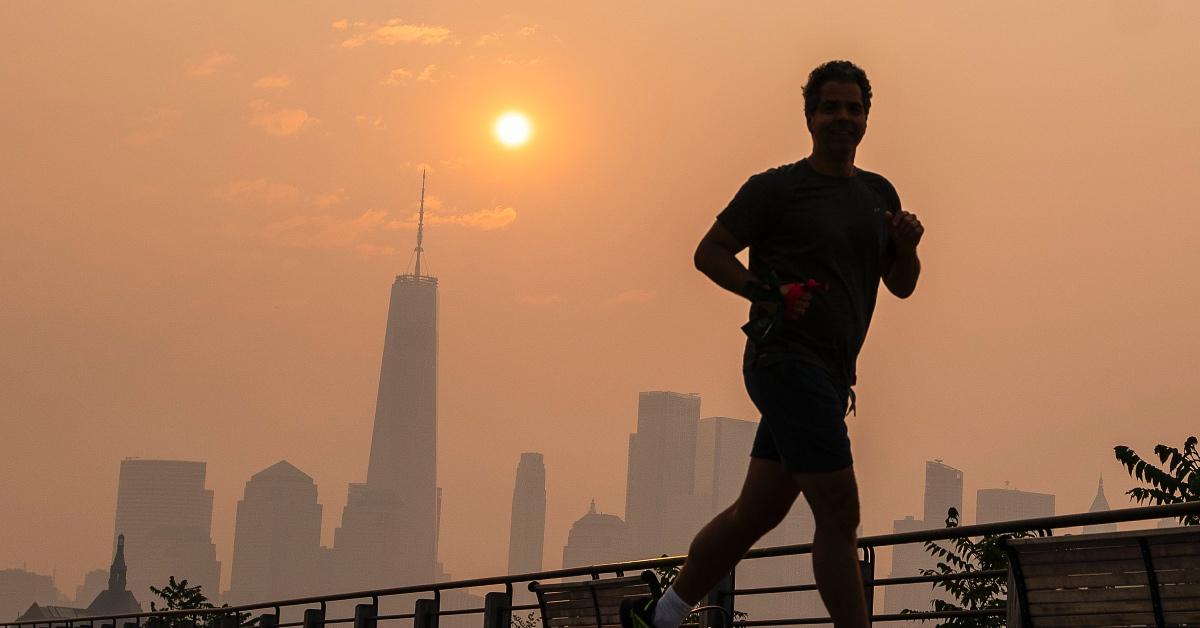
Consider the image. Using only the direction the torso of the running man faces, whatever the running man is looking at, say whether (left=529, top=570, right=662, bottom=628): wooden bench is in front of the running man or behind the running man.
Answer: behind
